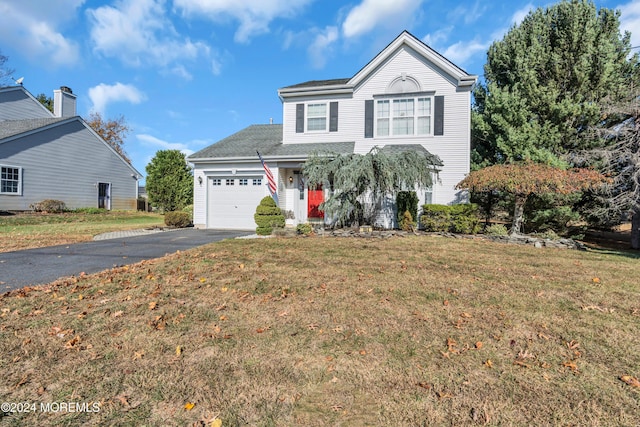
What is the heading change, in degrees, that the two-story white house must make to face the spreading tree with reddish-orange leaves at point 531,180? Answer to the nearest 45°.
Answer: approximately 45° to its left

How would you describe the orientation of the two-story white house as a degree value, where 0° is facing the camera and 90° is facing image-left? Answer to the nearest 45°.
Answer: approximately 0°

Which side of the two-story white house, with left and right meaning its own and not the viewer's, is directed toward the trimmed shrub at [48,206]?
right

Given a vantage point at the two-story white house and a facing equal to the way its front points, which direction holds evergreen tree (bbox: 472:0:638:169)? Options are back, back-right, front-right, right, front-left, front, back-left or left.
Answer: left

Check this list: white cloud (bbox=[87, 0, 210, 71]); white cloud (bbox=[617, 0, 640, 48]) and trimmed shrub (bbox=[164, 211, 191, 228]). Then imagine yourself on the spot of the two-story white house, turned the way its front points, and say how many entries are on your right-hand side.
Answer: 2

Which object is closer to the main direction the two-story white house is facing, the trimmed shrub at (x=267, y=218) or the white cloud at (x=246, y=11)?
the trimmed shrub

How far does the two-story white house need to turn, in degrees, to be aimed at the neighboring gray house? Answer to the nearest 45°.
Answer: approximately 90° to its right

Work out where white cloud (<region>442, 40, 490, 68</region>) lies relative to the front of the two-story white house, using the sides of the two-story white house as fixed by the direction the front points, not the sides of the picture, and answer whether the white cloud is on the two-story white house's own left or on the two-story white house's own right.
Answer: on the two-story white house's own left

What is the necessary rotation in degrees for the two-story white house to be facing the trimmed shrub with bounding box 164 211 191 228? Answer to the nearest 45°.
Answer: approximately 90° to its right

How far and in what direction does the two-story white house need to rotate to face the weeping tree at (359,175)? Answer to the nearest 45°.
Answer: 0° — it already faces it

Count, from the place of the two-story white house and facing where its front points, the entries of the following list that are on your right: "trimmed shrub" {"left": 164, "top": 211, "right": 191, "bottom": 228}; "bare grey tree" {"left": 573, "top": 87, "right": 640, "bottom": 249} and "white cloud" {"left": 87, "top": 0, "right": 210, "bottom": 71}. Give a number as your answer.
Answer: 2
